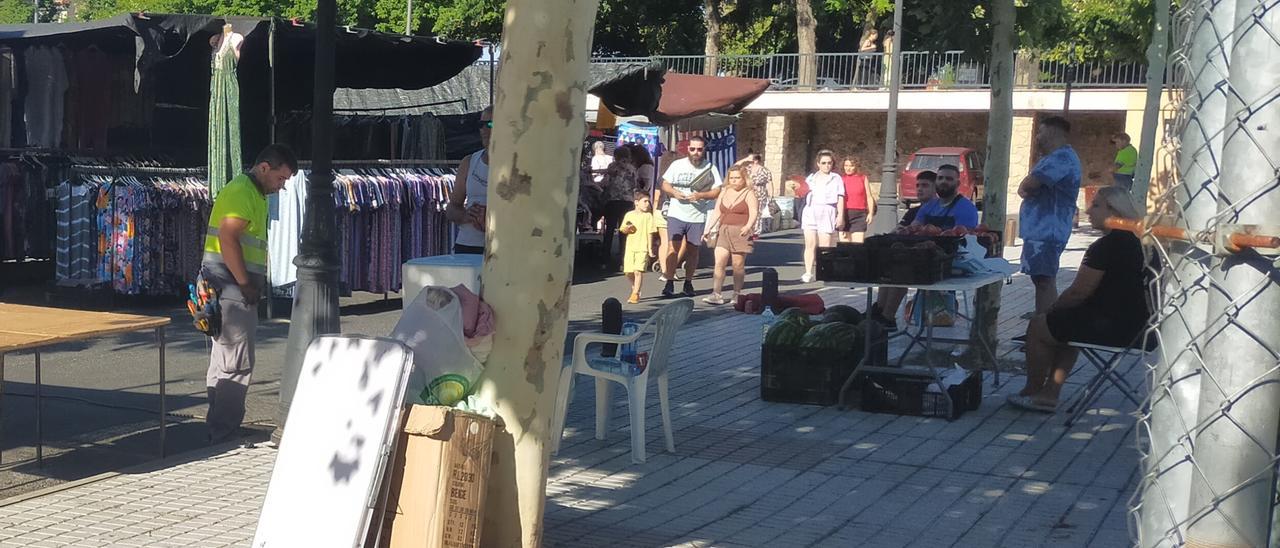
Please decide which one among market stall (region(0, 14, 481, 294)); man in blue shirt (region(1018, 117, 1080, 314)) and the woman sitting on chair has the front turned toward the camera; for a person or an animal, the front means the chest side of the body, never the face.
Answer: the market stall

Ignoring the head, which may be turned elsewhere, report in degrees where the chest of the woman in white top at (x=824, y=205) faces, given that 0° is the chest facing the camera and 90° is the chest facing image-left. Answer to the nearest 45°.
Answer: approximately 0°

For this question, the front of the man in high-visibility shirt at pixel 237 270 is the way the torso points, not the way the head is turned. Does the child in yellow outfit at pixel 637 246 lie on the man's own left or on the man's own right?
on the man's own left

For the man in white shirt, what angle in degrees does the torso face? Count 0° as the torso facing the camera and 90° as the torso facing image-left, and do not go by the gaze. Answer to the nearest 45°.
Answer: approximately 0°

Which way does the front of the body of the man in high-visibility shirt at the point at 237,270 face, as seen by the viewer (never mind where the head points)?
to the viewer's right

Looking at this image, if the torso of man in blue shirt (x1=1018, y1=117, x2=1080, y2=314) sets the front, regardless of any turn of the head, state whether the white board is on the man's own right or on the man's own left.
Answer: on the man's own left

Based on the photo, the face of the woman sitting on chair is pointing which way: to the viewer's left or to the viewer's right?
to the viewer's left

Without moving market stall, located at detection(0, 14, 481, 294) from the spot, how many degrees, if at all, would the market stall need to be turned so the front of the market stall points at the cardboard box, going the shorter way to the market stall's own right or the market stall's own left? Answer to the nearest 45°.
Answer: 0° — it already faces it

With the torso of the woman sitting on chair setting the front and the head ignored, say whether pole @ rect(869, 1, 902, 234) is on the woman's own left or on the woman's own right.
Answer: on the woman's own right

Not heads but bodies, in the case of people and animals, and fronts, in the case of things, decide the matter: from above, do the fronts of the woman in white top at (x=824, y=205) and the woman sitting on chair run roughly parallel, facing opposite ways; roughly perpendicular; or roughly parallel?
roughly perpendicular

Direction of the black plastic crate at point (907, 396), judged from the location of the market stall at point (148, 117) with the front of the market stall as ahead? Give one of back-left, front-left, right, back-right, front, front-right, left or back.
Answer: front-left

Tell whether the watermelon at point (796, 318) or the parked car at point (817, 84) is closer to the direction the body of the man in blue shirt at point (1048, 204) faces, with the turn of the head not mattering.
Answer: the watermelon

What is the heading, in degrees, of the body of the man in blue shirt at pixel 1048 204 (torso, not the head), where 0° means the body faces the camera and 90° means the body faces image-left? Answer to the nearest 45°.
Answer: approximately 90°
